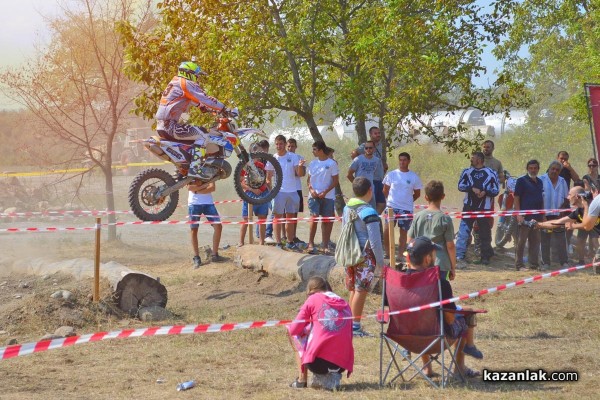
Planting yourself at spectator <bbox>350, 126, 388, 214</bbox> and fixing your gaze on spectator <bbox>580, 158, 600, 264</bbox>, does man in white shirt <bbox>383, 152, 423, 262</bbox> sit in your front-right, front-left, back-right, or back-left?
front-right

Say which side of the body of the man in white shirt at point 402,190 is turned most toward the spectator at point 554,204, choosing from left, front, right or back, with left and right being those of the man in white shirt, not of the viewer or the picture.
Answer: left

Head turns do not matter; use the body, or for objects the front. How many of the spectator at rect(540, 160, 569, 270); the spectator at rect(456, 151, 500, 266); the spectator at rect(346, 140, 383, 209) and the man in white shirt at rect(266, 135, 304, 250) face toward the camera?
4

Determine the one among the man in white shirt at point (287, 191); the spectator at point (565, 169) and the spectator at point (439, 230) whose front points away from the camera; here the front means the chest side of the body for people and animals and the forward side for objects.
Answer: the spectator at point (439, 230)

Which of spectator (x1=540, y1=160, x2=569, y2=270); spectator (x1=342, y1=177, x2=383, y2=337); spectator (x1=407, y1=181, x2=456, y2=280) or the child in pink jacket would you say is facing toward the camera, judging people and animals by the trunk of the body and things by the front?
spectator (x1=540, y1=160, x2=569, y2=270)

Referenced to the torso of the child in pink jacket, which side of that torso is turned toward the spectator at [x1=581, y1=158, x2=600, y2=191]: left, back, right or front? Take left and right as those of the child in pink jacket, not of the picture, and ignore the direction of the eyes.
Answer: right

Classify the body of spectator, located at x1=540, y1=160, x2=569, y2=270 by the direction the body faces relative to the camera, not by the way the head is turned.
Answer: toward the camera

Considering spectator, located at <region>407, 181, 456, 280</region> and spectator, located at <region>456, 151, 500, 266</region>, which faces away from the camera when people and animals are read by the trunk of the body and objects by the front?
spectator, located at <region>407, 181, 456, 280</region>

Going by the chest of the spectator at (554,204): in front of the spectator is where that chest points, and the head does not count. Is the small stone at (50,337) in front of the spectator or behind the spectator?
in front

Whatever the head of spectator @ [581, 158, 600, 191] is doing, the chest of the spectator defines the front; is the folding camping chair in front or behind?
in front

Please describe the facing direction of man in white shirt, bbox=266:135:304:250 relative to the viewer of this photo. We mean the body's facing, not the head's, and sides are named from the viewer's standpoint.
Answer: facing the viewer

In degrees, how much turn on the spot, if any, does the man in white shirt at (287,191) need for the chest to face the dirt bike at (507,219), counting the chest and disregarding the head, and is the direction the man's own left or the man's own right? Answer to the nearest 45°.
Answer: approximately 90° to the man's own left

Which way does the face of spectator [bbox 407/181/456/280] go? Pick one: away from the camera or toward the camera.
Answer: away from the camera

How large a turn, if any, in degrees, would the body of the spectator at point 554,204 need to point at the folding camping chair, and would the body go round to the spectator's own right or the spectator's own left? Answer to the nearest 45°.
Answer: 0° — they already face it

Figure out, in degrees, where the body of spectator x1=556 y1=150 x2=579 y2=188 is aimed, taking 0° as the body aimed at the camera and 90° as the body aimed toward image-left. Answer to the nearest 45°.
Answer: approximately 45°

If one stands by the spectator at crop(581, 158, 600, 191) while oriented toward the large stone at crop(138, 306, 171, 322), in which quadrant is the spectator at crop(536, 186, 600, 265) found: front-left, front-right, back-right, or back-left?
front-left

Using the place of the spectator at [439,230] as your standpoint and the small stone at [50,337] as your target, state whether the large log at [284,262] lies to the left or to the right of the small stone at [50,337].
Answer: right

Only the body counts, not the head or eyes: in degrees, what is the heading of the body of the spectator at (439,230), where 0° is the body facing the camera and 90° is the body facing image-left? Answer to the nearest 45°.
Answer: approximately 180°

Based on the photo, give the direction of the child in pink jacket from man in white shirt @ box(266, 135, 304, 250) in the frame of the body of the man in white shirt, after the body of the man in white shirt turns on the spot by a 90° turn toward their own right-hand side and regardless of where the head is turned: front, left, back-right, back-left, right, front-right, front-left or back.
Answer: left

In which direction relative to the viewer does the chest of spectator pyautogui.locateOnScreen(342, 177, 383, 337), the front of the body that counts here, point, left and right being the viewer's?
facing away from the viewer and to the right of the viewer
